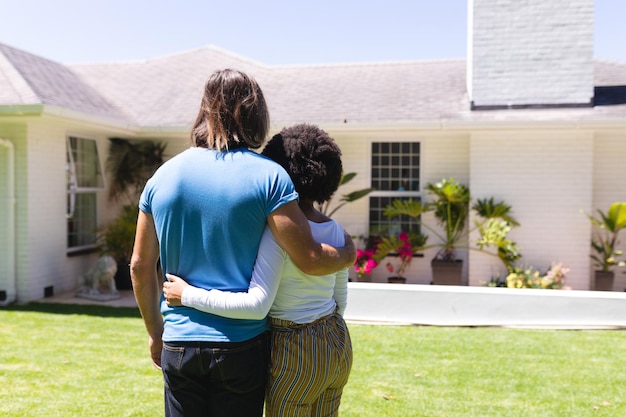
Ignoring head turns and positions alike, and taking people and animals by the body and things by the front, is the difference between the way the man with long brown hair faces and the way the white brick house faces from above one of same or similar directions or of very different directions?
very different directions

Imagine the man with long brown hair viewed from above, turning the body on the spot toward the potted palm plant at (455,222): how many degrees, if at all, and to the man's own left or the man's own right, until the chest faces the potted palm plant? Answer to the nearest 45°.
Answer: approximately 45° to the man's own right

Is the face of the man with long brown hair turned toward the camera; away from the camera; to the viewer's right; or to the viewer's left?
away from the camera

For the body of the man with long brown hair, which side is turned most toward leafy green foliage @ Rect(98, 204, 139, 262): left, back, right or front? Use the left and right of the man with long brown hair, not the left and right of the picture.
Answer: front

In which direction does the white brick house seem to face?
toward the camera

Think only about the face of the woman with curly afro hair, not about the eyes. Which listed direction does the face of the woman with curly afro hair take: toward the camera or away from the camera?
away from the camera

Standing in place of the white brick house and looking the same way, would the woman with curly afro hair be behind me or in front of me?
in front

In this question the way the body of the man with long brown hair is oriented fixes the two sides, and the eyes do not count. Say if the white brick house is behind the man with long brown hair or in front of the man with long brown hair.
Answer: in front

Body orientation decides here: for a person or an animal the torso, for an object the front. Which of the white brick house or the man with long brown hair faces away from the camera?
the man with long brown hair

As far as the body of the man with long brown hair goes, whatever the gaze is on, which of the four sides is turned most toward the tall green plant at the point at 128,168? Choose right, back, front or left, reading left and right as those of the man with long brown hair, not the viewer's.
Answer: front

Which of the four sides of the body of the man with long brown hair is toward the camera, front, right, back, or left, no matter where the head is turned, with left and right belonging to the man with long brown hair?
back

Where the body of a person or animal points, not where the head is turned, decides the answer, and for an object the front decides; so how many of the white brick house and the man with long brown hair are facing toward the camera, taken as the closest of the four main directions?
1
